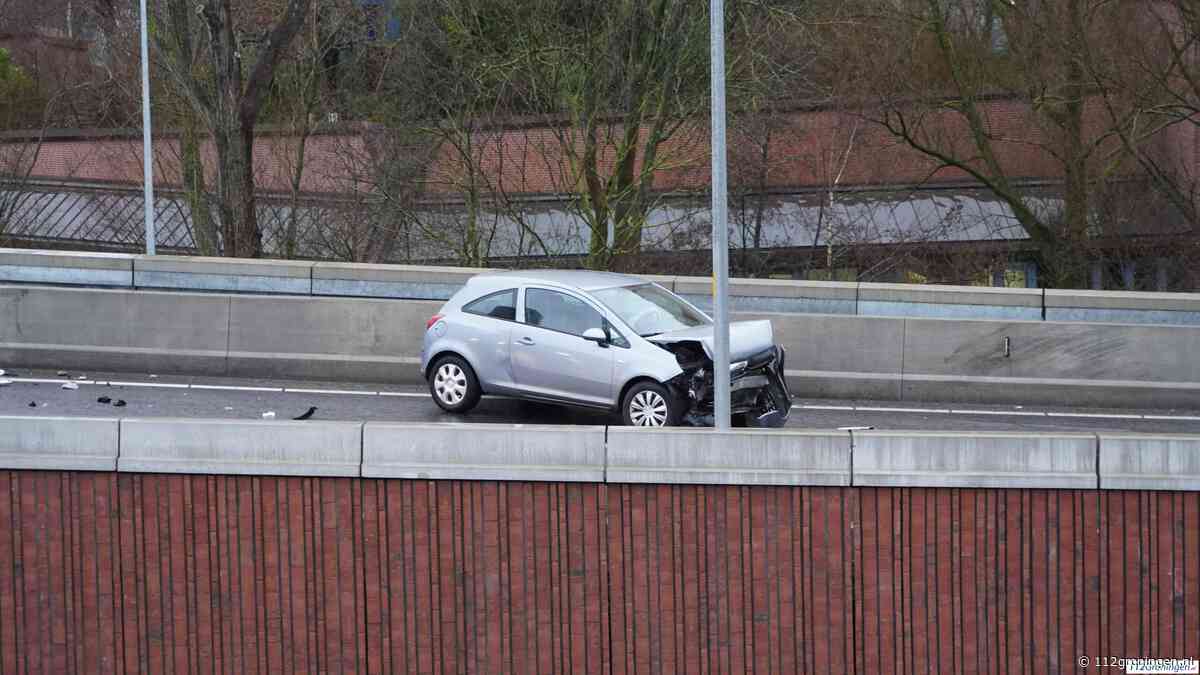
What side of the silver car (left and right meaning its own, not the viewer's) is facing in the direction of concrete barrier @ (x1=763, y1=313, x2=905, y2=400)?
left

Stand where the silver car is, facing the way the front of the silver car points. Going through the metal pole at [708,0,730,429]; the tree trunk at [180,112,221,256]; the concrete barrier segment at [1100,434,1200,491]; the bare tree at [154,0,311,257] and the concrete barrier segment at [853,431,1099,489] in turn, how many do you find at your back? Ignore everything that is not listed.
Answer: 2

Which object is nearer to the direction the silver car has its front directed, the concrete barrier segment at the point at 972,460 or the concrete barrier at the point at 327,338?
the concrete barrier segment

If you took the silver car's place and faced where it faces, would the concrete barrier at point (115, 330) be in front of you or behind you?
behind

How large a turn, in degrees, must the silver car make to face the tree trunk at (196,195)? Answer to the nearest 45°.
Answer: approximately 180°

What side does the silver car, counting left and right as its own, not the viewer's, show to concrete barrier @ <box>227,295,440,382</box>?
back

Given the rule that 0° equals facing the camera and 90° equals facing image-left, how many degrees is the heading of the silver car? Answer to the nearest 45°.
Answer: approximately 315°

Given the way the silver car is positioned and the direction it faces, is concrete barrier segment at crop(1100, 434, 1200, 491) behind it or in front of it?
in front

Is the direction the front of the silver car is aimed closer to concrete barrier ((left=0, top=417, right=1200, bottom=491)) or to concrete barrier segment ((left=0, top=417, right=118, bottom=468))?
the concrete barrier

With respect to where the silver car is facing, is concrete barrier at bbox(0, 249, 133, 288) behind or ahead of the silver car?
behind

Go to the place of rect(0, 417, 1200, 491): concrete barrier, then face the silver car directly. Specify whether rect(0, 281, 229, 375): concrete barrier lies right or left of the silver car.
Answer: left

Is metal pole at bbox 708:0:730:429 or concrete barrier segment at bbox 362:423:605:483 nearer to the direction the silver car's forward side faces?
the metal pole
